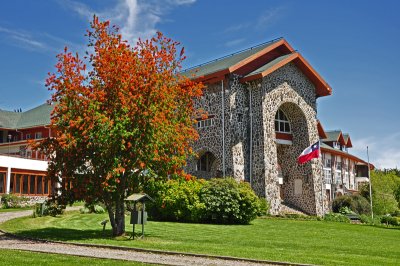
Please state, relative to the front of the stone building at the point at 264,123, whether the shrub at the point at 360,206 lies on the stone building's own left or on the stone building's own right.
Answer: on the stone building's own left

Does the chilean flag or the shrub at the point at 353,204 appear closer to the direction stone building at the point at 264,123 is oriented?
the chilean flag

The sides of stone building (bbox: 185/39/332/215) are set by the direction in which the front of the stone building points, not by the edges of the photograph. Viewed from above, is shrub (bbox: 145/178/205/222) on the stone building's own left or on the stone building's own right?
on the stone building's own right

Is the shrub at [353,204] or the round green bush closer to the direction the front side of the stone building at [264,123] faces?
the round green bush

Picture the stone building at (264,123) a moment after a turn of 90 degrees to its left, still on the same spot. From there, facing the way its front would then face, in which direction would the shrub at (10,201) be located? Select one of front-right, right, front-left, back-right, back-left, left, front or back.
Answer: back-left

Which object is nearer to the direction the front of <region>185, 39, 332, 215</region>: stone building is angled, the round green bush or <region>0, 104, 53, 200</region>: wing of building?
the round green bush

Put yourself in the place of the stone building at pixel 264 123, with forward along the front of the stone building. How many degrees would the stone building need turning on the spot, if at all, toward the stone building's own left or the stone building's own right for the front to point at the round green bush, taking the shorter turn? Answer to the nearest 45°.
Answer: approximately 45° to the stone building's own right

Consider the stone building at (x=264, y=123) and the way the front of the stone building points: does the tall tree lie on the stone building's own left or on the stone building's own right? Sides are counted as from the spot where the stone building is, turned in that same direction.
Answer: on the stone building's own right

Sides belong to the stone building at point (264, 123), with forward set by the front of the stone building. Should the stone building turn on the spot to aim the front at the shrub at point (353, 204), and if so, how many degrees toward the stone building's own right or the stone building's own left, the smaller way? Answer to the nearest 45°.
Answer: approximately 90° to the stone building's own left

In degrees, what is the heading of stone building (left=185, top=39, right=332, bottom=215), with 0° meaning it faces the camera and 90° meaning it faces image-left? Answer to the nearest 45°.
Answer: approximately 315°

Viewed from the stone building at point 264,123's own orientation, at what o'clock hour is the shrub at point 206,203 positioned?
The shrub is roughly at 2 o'clock from the stone building.
